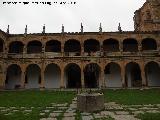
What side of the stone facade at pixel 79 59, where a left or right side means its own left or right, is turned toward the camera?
front

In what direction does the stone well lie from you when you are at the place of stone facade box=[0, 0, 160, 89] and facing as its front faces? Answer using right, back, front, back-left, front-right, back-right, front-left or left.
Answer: front
